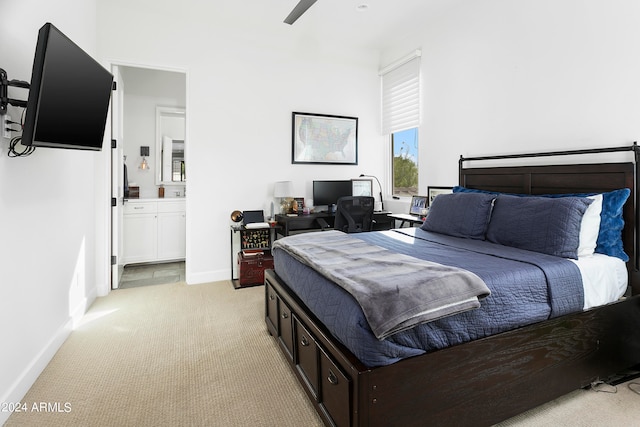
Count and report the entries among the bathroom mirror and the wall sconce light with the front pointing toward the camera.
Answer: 2

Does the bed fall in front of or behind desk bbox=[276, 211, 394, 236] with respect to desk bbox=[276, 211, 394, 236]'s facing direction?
in front

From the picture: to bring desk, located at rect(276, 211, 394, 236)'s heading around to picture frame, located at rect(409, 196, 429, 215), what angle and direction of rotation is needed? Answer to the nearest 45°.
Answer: approximately 90° to its left

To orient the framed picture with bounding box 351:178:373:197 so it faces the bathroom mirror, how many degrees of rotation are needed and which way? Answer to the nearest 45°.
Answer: approximately 90° to its right

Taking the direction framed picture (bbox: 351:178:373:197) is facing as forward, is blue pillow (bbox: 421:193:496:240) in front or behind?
in front

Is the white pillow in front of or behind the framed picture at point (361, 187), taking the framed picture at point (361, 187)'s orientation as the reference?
in front

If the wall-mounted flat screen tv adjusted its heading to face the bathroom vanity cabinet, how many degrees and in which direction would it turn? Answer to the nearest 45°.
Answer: approximately 135° to its left

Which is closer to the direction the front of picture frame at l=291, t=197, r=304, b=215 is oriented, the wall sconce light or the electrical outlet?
the electrical outlet

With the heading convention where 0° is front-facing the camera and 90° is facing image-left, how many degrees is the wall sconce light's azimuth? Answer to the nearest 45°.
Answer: approximately 0°
